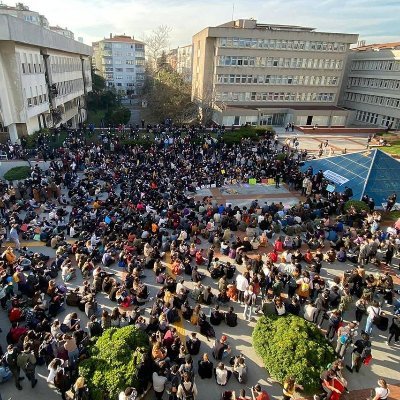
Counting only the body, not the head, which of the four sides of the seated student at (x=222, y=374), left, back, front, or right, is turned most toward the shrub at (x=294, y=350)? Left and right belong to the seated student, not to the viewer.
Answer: right

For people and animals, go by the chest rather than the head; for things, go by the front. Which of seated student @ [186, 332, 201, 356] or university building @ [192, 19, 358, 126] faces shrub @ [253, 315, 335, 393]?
the university building

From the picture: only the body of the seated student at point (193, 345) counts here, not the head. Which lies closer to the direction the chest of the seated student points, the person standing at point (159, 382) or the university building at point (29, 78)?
the university building

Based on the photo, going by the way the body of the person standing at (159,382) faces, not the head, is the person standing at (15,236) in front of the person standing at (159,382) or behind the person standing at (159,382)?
in front

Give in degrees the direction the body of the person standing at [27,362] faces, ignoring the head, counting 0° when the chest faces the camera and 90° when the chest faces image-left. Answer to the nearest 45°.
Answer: approximately 225°

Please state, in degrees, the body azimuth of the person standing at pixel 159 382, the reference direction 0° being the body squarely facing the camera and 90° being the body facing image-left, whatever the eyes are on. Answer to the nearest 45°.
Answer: approximately 180°

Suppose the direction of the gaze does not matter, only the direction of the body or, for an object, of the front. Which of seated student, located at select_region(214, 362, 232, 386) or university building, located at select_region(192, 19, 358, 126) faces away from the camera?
the seated student

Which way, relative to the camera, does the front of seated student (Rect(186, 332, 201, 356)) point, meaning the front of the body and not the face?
away from the camera

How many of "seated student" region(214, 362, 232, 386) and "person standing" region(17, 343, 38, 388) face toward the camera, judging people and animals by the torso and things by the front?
0

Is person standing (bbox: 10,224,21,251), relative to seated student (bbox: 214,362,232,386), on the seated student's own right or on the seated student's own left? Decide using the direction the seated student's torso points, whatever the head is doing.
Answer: on the seated student's own left

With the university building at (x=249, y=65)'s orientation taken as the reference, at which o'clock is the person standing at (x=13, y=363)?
The person standing is roughly at 12 o'clock from the university building.

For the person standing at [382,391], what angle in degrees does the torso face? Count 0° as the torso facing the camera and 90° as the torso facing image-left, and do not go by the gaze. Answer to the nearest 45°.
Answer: approximately 135°

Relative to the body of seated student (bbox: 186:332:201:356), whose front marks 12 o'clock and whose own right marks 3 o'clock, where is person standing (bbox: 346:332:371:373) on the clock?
The person standing is roughly at 3 o'clock from the seated student.

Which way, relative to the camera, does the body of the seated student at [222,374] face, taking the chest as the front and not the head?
away from the camera

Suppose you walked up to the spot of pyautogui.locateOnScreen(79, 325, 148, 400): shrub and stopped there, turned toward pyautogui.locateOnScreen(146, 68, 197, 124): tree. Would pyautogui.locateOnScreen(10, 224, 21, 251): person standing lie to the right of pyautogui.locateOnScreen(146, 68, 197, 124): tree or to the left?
left

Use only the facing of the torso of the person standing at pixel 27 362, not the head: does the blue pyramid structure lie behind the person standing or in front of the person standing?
in front
